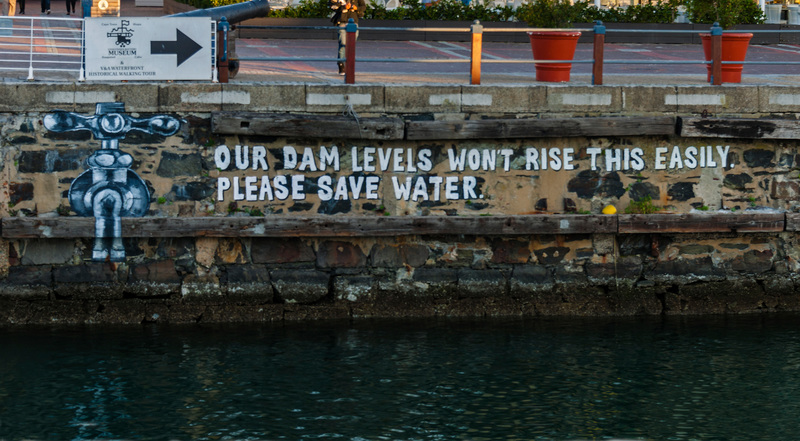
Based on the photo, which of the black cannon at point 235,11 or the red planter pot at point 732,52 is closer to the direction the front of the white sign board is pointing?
the red planter pot

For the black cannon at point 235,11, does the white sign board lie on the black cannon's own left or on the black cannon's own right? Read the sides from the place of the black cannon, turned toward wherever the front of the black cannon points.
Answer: on the black cannon's own right

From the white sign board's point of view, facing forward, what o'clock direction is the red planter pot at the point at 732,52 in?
The red planter pot is roughly at 9 o'clock from the white sign board.

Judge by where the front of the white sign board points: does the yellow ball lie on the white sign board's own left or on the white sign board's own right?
on the white sign board's own left

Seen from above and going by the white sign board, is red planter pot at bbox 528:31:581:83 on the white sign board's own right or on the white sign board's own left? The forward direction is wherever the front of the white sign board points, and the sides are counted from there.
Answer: on the white sign board's own left

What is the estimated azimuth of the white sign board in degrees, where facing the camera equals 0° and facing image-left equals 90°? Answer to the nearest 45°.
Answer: approximately 0°

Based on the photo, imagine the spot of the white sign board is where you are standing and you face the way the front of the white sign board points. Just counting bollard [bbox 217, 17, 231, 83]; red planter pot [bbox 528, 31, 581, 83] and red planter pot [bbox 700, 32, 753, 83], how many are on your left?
3
